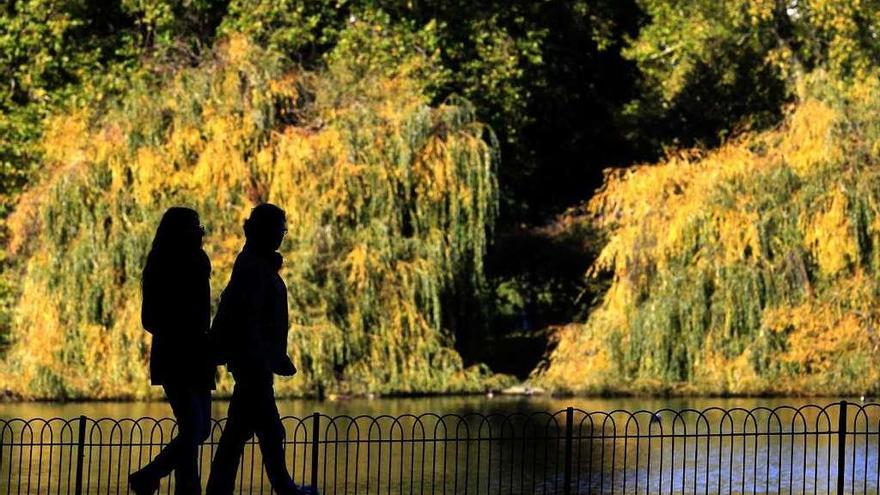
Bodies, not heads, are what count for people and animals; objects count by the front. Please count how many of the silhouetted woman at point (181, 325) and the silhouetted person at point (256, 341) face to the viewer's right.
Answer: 2

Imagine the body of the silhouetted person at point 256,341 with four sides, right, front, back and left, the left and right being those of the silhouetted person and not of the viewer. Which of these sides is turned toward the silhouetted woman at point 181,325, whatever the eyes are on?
back

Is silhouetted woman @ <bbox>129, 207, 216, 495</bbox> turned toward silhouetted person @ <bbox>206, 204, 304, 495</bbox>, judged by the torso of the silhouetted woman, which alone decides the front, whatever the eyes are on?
yes

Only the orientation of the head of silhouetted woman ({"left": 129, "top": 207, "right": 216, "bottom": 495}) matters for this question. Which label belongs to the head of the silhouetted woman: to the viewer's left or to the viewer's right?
to the viewer's right

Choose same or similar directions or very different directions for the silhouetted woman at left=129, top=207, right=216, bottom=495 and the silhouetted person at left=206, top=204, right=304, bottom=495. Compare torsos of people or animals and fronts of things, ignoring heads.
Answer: same or similar directions

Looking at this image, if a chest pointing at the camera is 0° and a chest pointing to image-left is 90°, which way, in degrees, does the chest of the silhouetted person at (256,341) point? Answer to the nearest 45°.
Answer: approximately 270°

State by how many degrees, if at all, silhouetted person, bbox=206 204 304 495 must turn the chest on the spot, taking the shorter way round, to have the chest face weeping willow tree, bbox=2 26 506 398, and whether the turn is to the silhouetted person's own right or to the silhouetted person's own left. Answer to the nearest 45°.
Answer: approximately 90° to the silhouetted person's own left

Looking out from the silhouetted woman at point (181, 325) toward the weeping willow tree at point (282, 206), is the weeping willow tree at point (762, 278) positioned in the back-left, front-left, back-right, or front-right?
front-right

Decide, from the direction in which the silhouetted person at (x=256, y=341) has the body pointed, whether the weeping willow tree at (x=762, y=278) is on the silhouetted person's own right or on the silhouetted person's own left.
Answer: on the silhouetted person's own left

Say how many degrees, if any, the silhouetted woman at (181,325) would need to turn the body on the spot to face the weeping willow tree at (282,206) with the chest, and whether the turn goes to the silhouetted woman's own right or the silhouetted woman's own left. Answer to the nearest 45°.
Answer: approximately 90° to the silhouetted woman's own left

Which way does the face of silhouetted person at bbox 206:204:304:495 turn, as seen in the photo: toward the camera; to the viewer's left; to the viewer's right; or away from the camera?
to the viewer's right

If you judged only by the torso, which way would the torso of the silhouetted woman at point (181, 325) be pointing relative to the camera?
to the viewer's right

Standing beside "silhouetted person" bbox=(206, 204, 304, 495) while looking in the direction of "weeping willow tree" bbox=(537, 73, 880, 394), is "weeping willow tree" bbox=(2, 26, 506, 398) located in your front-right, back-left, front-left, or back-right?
front-left
